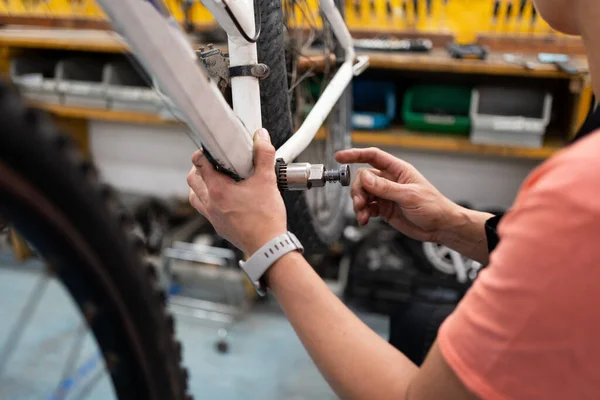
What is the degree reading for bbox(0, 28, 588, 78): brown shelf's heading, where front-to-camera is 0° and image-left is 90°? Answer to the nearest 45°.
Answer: approximately 0°
